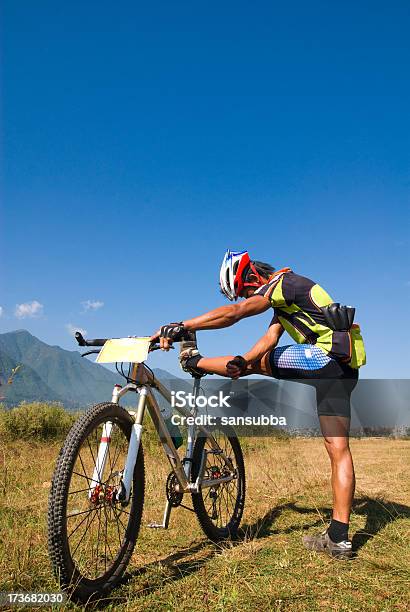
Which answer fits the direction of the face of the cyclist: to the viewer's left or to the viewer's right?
to the viewer's left

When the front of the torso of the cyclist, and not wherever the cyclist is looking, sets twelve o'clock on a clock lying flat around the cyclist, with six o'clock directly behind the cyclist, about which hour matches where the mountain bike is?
The mountain bike is roughly at 11 o'clock from the cyclist.

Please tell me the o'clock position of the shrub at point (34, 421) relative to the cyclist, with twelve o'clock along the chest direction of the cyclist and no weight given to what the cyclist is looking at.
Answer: The shrub is roughly at 2 o'clock from the cyclist.

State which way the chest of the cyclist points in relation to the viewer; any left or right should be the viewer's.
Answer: facing to the left of the viewer

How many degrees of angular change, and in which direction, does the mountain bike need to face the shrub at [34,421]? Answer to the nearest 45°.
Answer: approximately 135° to its right
